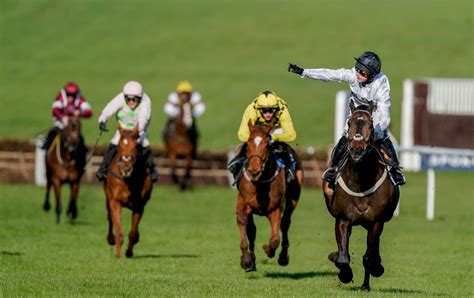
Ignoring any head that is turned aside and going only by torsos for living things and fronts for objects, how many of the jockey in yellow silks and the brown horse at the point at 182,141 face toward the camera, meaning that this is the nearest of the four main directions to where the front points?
2

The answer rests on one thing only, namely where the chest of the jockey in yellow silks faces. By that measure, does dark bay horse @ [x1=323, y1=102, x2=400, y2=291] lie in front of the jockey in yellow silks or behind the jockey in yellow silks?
in front

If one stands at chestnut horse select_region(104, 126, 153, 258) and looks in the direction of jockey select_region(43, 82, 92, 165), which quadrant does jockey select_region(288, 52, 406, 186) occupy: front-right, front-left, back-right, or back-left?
back-right

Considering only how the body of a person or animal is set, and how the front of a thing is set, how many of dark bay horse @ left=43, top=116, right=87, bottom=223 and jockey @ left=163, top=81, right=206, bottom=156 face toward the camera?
2

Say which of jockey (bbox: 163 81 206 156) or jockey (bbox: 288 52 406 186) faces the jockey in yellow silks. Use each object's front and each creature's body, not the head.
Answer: jockey (bbox: 163 81 206 156)

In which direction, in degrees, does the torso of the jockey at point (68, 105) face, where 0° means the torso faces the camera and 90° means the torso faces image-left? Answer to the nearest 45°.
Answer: approximately 0°
